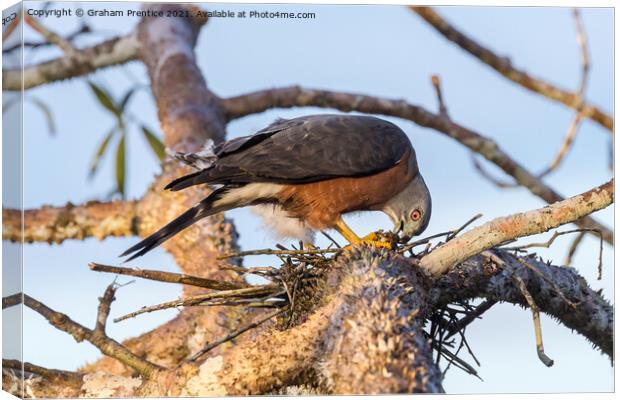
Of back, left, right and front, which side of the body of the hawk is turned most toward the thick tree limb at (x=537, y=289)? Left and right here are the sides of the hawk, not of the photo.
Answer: front

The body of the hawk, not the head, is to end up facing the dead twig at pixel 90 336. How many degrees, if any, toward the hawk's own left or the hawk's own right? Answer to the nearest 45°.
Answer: approximately 180°

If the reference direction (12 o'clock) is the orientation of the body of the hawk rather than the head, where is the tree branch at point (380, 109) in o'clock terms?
The tree branch is roughly at 10 o'clock from the hawk.

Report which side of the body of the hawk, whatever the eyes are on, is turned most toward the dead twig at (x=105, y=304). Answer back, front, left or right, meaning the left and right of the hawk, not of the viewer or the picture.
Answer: back

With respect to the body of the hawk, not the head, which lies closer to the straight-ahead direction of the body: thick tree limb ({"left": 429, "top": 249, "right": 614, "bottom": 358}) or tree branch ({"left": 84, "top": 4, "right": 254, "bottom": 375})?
the thick tree limb

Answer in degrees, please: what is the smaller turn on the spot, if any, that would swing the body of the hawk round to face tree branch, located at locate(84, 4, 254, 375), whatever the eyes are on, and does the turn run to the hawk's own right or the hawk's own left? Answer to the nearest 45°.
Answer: approximately 135° to the hawk's own left

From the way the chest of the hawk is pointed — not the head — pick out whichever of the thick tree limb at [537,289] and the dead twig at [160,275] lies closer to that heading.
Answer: the thick tree limb

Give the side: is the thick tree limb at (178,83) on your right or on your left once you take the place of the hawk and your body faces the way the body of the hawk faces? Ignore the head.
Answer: on your left

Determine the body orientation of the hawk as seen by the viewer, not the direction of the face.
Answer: to the viewer's right
